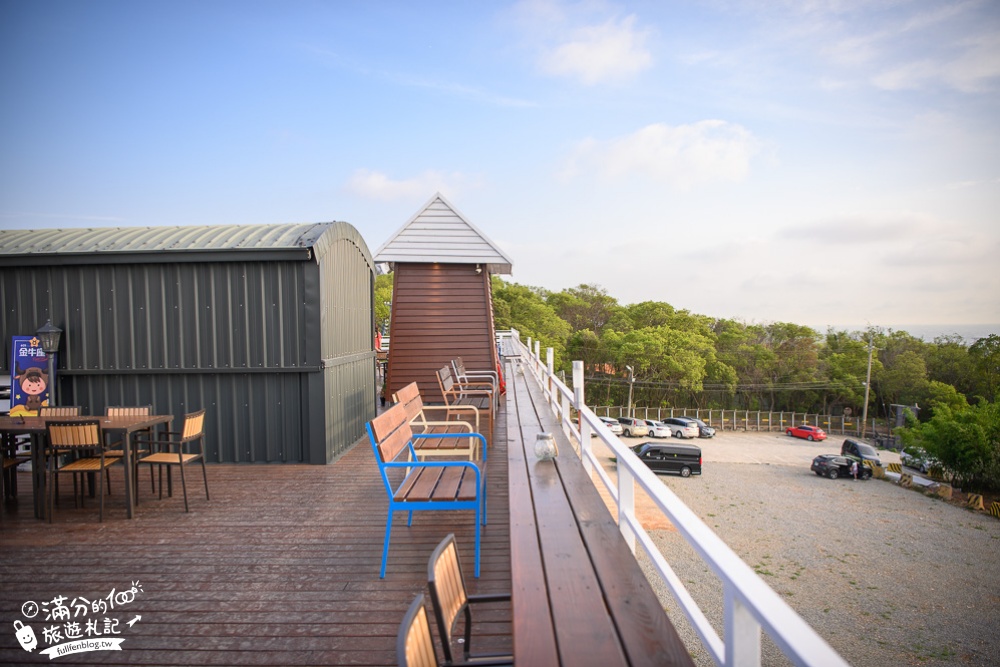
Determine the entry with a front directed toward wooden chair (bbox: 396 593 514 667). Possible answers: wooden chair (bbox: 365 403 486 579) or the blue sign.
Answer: the blue sign

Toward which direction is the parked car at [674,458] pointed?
to the viewer's left

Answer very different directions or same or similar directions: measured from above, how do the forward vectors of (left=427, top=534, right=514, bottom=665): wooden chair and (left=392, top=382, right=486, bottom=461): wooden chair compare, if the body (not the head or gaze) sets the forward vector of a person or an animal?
same or similar directions

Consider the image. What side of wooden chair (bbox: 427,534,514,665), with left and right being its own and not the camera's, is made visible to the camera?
right

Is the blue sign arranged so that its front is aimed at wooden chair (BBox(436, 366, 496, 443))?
no

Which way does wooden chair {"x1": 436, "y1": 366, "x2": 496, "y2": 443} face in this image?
to the viewer's right

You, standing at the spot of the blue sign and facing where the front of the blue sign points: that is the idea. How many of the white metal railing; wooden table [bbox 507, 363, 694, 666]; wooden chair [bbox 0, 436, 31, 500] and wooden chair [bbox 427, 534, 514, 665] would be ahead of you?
4

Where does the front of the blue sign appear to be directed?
toward the camera

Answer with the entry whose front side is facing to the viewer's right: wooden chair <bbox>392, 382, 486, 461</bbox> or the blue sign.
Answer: the wooden chair

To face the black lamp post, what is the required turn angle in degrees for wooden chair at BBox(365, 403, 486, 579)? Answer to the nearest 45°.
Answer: approximately 135° to its left

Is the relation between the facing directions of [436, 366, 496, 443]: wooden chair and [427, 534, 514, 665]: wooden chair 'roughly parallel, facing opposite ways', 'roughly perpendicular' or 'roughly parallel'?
roughly parallel

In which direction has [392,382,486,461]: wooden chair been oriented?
to the viewer's right

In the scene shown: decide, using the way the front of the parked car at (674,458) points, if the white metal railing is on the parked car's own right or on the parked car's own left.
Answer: on the parked car's own left

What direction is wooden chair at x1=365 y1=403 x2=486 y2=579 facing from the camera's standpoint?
to the viewer's right

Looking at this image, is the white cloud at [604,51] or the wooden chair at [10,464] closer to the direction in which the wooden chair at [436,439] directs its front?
the white cloud

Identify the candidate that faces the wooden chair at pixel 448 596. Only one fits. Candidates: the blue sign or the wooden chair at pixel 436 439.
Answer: the blue sign

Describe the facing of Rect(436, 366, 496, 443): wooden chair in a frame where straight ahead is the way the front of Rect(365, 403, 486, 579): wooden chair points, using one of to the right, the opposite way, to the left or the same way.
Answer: the same way
